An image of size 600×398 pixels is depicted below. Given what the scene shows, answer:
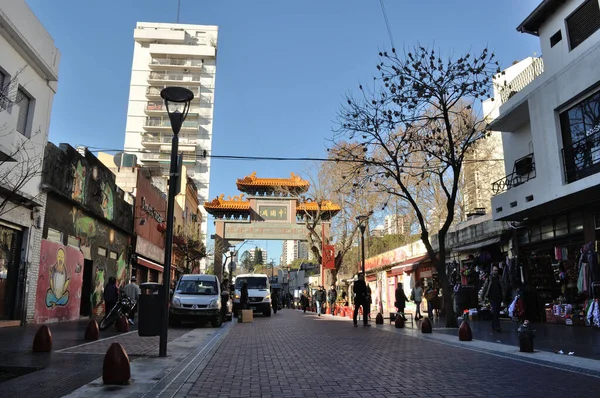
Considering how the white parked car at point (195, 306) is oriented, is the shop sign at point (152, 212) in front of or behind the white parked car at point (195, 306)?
behind

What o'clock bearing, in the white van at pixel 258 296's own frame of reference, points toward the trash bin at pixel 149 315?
The trash bin is roughly at 12 o'clock from the white van.

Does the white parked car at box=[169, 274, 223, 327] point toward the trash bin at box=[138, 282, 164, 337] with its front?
yes

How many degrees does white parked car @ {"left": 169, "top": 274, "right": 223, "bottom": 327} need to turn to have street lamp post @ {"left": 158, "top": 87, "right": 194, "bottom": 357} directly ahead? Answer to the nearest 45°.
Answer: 0° — it already faces it

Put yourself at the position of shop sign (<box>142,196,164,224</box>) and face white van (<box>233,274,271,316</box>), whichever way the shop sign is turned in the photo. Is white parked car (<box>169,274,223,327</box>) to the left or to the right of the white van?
right

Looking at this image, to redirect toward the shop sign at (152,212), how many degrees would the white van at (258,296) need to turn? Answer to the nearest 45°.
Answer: approximately 135° to its right

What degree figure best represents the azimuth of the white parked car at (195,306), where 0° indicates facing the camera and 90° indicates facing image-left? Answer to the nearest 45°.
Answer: approximately 0°

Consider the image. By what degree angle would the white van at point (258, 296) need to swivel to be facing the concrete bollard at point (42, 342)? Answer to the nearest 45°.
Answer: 0° — it already faces it

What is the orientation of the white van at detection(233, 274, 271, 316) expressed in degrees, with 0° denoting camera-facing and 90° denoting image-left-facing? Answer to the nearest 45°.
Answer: approximately 0°

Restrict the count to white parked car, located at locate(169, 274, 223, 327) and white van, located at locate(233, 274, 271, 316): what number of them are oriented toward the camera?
2
